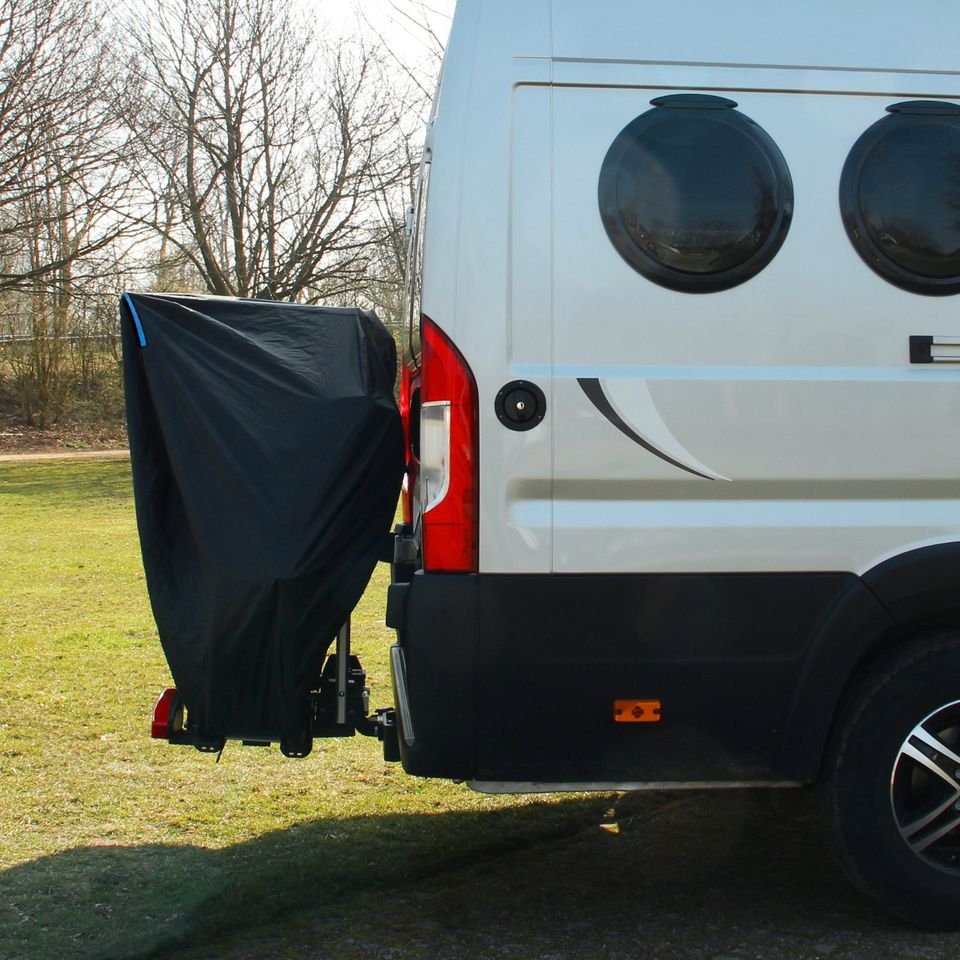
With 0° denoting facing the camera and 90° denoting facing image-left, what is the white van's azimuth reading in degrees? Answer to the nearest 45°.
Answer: approximately 270°
